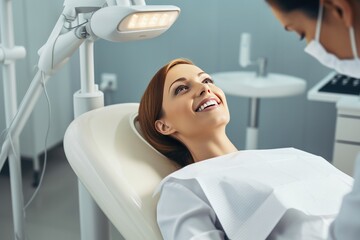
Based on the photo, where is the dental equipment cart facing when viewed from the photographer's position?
facing the viewer

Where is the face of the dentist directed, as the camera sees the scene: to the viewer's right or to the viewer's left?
to the viewer's left

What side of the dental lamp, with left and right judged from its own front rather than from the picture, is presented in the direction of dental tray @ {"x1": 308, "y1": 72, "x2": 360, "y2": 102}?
left

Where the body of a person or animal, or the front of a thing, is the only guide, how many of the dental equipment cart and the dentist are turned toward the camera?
1

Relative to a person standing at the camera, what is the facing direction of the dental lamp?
facing the viewer and to the right of the viewer

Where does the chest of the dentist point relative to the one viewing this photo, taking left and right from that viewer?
facing to the left of the viewer

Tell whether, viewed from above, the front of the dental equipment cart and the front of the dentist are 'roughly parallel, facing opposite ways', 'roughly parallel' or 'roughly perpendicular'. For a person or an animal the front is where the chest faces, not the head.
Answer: roughly perpendicular

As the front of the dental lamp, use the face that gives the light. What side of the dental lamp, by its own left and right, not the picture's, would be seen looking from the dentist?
front

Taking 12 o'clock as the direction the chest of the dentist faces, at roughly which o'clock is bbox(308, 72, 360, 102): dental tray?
The dental tray is roughly at 3 o'clock from the dentist.

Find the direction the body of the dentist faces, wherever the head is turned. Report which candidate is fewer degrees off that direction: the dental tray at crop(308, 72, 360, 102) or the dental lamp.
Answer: the dental lamp

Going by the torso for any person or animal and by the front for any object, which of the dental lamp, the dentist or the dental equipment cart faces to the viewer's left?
the dentist
